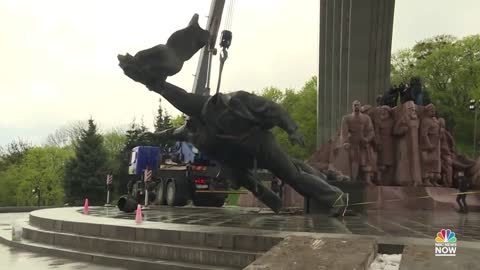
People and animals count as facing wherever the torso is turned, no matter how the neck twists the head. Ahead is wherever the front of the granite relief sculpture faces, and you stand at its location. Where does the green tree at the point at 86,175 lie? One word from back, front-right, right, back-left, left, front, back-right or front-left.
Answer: back-right

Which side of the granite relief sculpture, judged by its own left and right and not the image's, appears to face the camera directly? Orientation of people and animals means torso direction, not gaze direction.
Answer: front

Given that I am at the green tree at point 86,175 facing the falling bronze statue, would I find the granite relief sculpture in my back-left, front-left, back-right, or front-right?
front-left

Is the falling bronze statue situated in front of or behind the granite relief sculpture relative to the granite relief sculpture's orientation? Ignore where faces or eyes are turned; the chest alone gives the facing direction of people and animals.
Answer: in front

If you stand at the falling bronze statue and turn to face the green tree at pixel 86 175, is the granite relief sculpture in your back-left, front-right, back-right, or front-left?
front-right

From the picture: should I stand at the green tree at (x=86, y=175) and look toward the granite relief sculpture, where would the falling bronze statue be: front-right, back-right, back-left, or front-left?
front-right

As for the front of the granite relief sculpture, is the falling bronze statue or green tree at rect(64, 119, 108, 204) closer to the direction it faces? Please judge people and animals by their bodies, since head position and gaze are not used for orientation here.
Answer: the falling bronze statue
